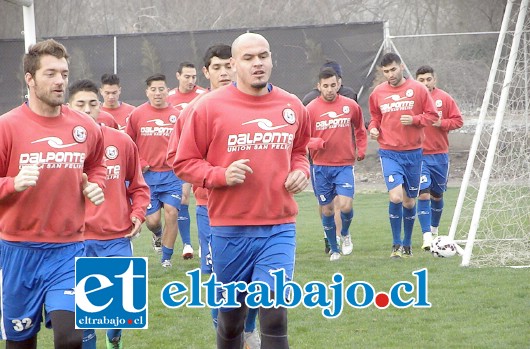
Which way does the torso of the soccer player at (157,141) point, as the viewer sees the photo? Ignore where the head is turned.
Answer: toward the camera

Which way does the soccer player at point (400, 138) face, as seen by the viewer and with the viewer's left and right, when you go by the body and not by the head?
facing the viewer

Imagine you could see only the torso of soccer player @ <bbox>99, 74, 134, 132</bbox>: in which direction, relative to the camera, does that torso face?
toward the camera

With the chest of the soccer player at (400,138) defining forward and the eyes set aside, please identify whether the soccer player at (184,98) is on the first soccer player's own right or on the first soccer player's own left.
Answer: on the first soccer player's own right

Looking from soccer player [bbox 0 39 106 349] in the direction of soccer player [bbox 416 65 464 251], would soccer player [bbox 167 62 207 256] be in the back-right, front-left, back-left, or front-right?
front-left

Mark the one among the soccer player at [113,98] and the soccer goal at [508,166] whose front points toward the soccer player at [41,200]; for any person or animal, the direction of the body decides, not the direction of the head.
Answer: the soccer player at [113,98]

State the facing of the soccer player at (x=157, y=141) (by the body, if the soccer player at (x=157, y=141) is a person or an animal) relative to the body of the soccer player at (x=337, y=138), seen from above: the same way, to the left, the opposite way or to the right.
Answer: the same way

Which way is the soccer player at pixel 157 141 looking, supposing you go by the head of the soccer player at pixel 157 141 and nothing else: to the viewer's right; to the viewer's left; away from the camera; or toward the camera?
toward the camera

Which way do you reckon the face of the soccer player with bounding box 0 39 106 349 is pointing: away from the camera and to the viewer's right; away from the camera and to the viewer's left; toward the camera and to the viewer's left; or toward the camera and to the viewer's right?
toward the camera and to the viewer's right

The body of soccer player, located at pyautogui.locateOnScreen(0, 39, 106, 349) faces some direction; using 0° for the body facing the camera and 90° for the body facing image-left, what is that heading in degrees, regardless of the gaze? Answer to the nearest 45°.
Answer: approximately 315°

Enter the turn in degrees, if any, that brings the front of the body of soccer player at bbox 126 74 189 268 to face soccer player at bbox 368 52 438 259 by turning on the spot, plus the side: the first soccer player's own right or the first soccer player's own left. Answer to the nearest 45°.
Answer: approximately 90° to the first soccer player's own left

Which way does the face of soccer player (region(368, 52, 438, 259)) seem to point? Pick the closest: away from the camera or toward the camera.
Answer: toward the camera

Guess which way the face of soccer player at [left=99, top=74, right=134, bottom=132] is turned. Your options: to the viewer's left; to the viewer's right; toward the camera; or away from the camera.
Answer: toward the camera
